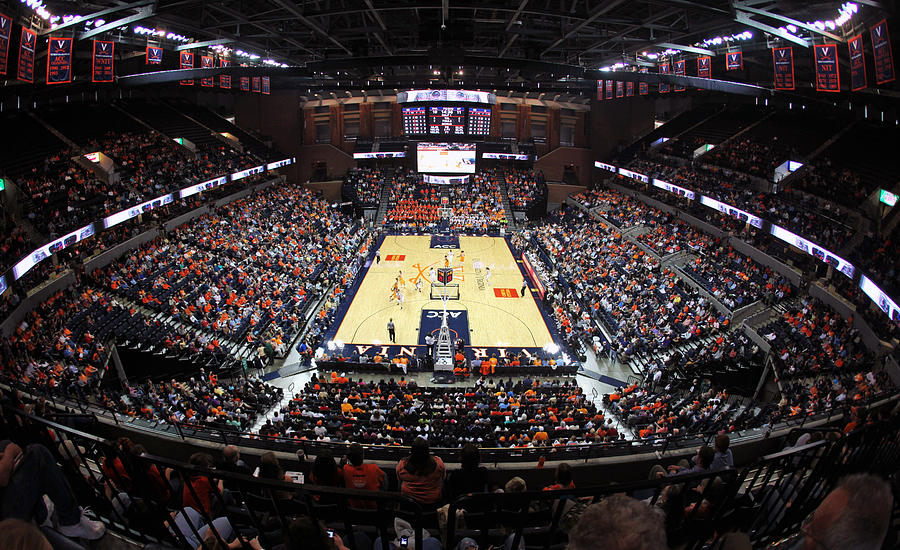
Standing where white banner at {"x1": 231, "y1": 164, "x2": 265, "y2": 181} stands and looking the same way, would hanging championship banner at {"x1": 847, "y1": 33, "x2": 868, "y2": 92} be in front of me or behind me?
in front

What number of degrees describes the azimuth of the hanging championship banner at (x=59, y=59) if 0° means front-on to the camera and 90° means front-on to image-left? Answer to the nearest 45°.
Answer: approximately 0°

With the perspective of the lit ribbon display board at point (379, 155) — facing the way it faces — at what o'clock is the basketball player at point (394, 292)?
The basketball player is roughly at 12 o'clock from the lit ribbon display board.

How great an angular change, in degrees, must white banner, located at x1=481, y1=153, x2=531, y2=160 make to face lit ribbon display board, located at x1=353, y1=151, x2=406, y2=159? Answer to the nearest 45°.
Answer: approximately 90° to its right

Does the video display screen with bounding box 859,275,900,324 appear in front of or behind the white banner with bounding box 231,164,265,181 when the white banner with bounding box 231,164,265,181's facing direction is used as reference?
in front

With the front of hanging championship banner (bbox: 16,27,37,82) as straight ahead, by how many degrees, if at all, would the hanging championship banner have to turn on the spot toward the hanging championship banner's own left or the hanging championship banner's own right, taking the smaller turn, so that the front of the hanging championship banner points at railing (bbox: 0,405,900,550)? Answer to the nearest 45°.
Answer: approximately 45° to the hanging championship banner's own right
